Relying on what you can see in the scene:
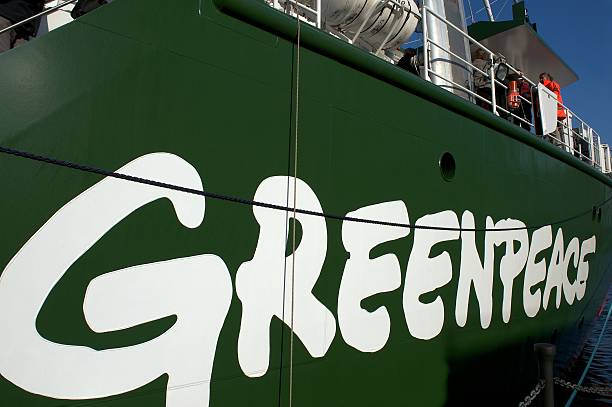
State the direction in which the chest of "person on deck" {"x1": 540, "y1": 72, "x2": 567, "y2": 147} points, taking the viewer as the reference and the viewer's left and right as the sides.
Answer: facing to the left of the viewer

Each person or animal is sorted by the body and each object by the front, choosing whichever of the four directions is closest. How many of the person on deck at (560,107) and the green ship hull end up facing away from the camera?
0

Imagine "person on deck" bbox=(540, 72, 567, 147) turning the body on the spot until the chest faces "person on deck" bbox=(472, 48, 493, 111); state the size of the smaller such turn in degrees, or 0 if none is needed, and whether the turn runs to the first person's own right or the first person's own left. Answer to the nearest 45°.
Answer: approximately 45° to the first person's own left

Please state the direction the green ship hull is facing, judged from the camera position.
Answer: facing the viewer and to the left of the viewer
